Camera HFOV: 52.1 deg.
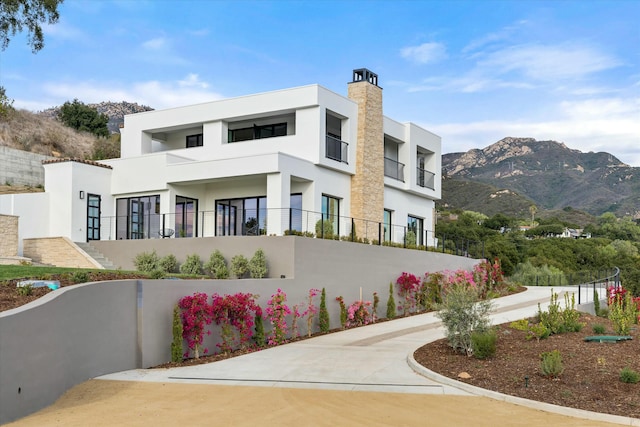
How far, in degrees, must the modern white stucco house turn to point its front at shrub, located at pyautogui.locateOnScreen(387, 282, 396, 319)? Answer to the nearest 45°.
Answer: approximately 90° to its left

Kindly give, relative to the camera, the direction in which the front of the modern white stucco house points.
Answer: facing the viewer and to the left of the viewer

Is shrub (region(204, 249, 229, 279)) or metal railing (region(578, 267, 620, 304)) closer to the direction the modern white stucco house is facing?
the shrub

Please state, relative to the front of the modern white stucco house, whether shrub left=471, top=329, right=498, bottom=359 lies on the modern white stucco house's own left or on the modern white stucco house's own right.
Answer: on the modern white stucco house's own left

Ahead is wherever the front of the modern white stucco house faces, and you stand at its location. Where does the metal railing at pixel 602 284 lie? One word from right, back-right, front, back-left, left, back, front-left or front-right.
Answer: back-left

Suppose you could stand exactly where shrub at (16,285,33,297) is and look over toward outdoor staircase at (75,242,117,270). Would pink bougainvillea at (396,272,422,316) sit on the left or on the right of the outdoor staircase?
right

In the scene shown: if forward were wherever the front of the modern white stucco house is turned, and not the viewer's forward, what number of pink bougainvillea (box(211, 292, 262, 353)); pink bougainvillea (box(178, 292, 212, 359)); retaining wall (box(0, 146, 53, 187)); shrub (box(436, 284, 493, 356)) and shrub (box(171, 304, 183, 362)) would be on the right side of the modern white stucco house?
1

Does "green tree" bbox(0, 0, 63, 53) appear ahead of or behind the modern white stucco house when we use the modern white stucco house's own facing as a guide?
ahead

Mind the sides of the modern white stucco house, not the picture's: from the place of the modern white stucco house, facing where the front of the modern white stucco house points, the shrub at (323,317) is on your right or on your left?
on your left

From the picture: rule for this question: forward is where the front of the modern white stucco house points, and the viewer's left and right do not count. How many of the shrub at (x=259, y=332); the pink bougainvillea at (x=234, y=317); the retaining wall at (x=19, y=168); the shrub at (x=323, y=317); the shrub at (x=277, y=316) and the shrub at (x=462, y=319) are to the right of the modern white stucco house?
1

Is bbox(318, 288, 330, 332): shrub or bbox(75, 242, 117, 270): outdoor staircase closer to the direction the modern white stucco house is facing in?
the outdoor staircase

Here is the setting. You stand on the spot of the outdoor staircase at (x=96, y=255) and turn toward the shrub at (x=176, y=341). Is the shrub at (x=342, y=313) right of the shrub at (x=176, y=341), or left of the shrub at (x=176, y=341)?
left

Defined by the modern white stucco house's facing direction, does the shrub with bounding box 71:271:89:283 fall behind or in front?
in front

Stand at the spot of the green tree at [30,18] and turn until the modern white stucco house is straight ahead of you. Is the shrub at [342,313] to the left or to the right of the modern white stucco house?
right

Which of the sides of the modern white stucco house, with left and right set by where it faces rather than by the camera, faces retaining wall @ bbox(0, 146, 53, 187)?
right
